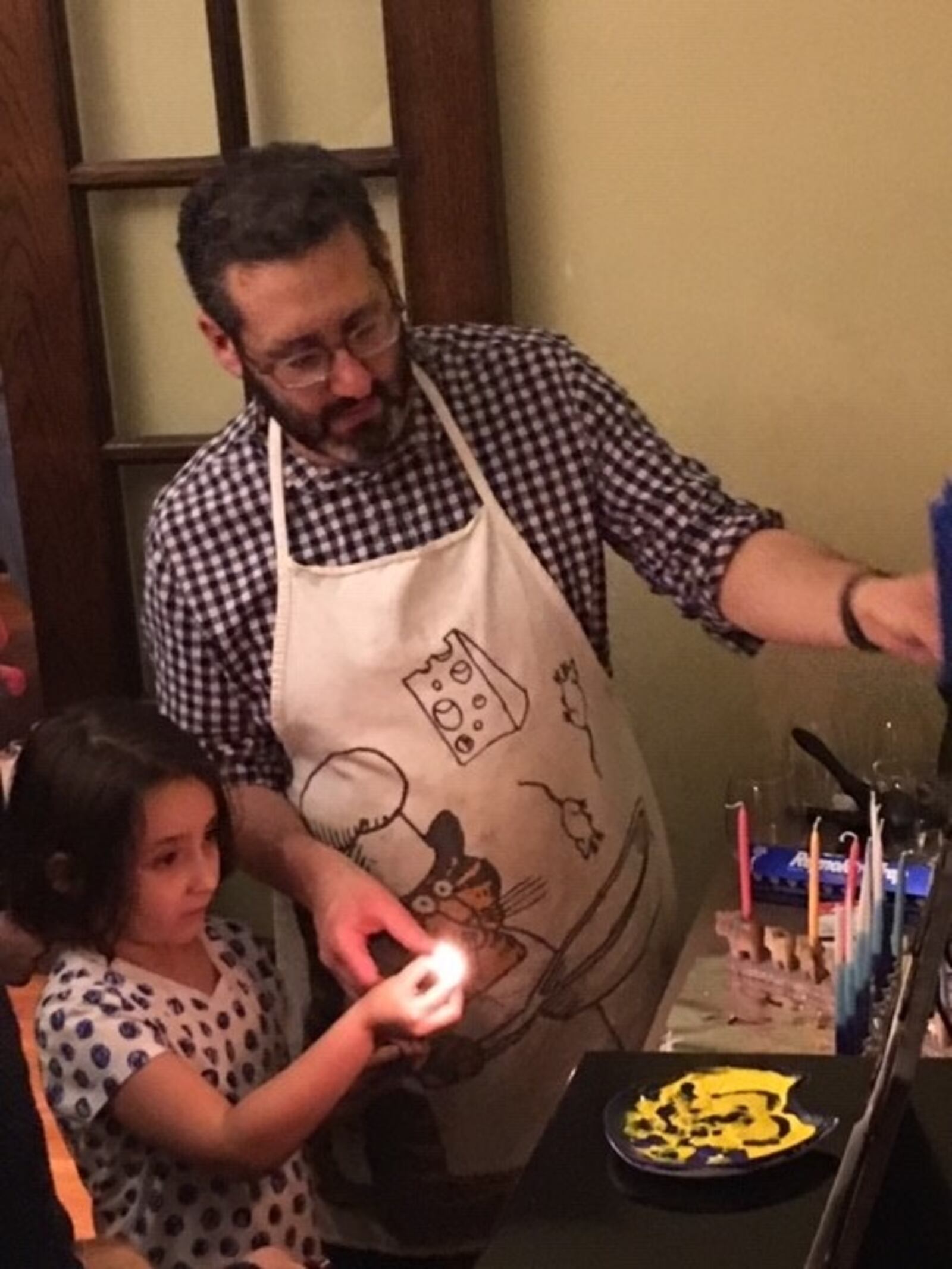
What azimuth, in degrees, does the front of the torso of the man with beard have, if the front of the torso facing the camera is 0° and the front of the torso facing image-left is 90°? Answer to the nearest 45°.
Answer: approximately 0°

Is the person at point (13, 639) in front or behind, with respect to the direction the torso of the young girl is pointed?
behind

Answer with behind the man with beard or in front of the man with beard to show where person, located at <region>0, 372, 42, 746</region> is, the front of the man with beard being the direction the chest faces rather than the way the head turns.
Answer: behind

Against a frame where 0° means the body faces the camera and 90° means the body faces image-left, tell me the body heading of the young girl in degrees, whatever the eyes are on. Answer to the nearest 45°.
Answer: approximately 315°

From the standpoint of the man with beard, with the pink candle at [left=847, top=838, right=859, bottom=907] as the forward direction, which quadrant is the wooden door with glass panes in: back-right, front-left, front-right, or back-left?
back-left
